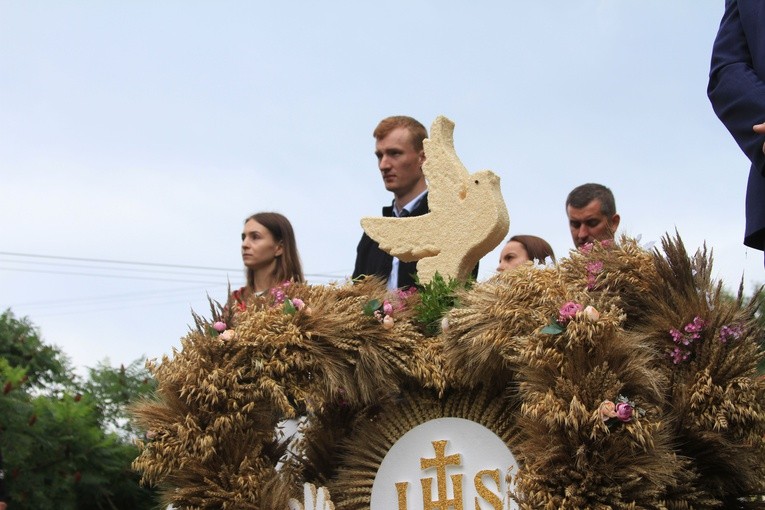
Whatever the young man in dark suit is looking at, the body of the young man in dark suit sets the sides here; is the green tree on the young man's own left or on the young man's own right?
on the young man's own right

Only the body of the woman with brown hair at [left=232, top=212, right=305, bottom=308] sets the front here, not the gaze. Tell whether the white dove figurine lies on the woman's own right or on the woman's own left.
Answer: on the woman's own left

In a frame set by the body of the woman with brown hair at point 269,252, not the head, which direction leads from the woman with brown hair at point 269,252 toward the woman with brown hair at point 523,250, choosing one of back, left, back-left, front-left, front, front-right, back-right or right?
back-left

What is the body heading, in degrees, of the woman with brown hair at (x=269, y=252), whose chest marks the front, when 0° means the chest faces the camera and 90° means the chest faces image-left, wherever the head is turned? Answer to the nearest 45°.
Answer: approximately 45°
